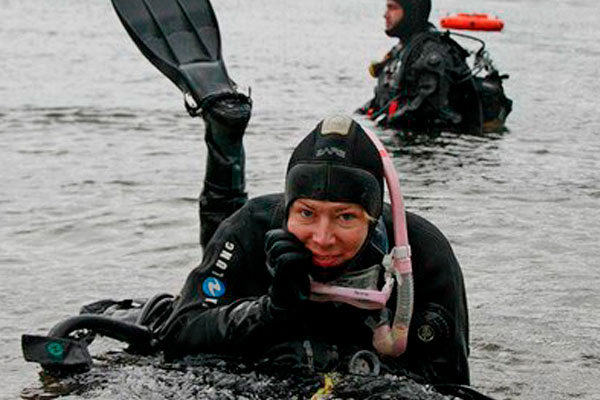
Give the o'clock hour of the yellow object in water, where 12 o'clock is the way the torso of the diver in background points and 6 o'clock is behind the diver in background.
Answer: The yellow object in water is roughly at 9 o'clock from the diver in background.

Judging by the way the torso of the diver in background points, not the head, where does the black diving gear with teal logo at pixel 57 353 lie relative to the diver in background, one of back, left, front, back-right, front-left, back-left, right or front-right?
left

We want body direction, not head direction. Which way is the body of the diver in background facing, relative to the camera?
to the viewer's left

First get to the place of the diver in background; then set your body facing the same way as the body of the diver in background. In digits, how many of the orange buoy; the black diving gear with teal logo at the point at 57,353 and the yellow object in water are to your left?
2

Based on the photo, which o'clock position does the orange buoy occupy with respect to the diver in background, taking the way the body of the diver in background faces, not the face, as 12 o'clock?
The orange buoy is roughly at 3 o'clock from the diver in background.
